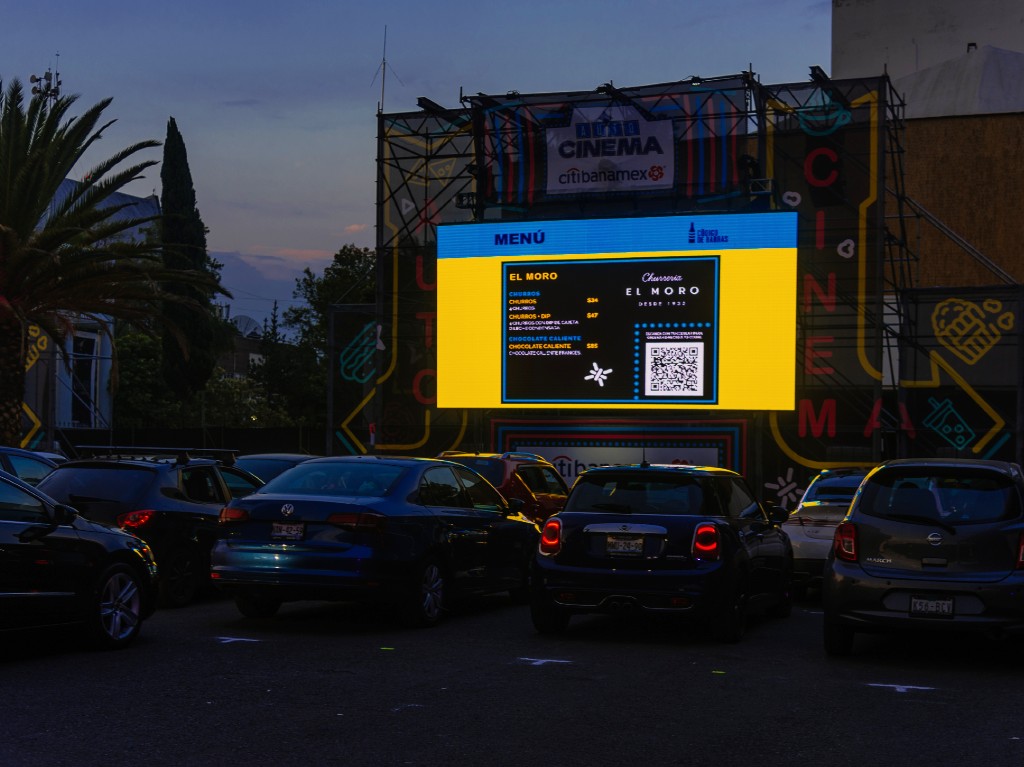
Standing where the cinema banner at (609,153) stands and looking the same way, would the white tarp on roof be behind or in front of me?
behind

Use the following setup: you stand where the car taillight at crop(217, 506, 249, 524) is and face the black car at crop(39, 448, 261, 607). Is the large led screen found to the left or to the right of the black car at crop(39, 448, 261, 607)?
right

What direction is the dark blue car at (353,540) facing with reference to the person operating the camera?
facing away from the viewer and to the right of the viewer

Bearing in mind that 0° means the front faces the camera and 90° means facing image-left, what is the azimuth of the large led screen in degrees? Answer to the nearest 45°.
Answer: approximately 0°

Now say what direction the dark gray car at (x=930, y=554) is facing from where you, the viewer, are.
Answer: facing away from the viewer

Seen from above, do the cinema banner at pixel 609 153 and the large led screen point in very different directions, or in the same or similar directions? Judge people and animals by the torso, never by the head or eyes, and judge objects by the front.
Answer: same or similar directions

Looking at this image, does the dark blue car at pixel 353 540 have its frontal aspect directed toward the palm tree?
no

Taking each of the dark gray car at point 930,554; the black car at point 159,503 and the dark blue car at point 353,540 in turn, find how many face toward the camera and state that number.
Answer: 0

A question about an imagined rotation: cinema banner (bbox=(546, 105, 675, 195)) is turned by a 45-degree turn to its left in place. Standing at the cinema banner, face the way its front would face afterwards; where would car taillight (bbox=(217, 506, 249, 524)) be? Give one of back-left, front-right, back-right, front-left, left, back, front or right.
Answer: front-right

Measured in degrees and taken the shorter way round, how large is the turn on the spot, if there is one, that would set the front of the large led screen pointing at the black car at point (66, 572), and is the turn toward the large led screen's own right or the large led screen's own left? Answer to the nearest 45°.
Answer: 0° — it already faces it

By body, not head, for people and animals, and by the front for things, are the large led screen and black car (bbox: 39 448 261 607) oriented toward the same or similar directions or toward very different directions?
very different directions

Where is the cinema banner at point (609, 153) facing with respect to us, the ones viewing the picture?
facing the viewer

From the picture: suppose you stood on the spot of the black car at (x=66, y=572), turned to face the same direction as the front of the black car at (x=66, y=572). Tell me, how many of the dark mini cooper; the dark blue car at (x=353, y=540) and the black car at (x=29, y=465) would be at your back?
0

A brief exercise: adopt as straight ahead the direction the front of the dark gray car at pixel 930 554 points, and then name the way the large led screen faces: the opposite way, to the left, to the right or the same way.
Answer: the opposite way

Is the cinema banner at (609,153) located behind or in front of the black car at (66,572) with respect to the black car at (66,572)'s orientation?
in front

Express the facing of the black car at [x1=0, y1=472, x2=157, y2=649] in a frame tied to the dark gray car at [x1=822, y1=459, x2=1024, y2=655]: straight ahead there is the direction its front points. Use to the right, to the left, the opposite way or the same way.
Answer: the same way

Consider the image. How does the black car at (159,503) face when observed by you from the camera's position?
facing away from the viewer and to the right of the viewer

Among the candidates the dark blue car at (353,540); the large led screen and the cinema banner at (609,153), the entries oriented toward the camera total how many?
2
